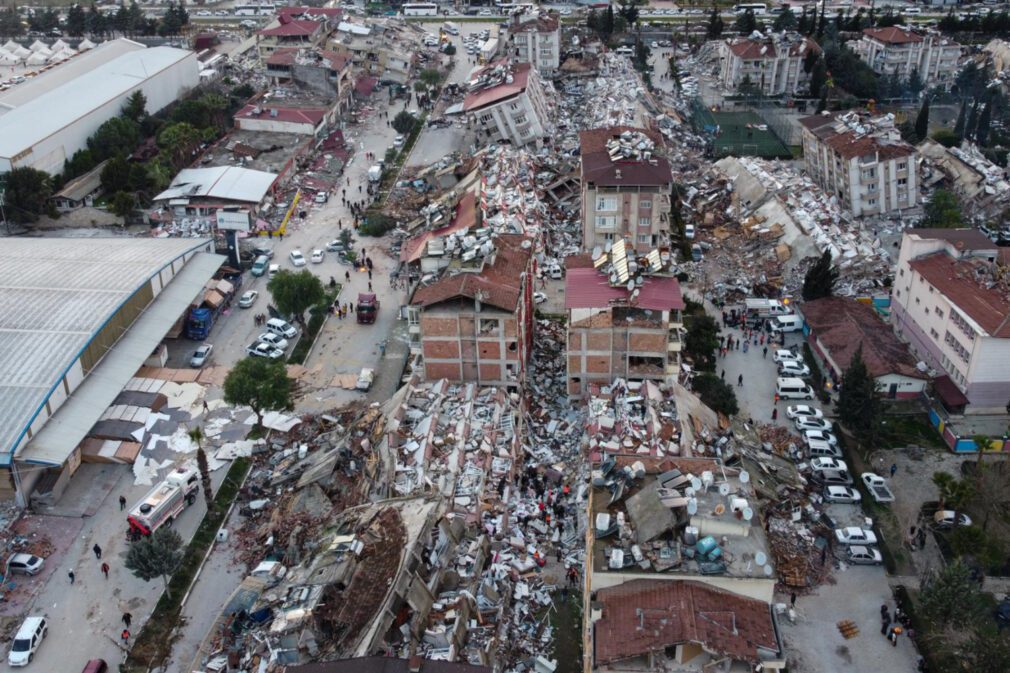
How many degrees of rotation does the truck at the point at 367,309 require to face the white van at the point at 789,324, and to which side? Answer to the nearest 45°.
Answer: approximately 90° to its right

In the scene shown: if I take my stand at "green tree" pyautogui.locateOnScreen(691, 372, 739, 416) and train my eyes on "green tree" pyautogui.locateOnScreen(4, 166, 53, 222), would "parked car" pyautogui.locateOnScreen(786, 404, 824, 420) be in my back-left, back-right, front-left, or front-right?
back-right

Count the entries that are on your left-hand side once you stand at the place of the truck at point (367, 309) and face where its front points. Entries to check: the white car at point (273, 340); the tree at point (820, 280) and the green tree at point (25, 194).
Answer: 1

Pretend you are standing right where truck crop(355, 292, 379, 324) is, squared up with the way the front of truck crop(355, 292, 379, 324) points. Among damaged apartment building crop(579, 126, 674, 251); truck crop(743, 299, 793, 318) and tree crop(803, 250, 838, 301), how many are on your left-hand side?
3
